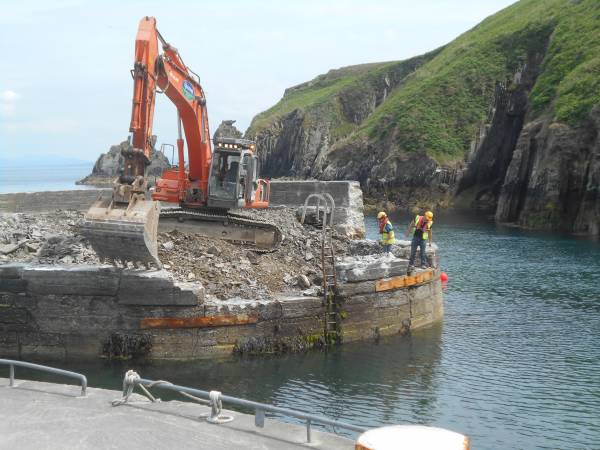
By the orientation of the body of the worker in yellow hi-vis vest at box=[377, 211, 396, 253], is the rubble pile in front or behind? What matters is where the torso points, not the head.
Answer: in front

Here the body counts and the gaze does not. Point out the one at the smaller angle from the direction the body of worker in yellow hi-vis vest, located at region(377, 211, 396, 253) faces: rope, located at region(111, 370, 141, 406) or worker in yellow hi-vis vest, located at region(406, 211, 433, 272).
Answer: the rope

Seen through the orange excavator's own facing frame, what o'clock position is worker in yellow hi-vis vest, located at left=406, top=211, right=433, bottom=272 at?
The worker in yellow hi-vis vest is roughly at 8 o'clock from the orange excavator.

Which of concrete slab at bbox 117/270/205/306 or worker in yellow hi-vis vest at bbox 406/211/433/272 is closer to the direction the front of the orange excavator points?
the concrete slab
